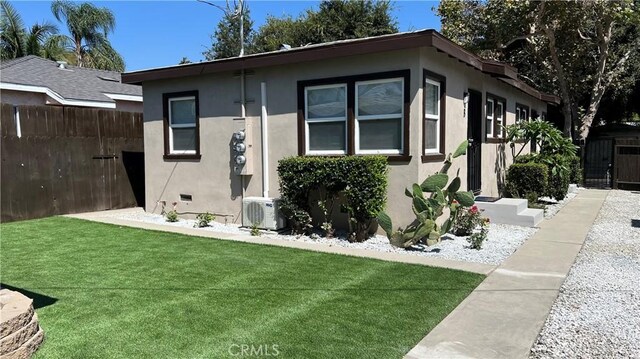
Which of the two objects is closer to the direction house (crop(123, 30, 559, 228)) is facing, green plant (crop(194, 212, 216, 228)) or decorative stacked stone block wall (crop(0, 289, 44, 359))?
the decorative stacked stone block wall

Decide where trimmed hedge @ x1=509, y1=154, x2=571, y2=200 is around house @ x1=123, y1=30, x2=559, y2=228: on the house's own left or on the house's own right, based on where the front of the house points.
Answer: on the house's own left

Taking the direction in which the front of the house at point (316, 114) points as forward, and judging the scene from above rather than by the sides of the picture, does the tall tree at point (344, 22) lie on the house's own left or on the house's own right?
on the house's own left

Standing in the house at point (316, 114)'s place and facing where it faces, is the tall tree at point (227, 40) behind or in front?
behind

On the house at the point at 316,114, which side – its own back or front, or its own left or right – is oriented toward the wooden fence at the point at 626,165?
left

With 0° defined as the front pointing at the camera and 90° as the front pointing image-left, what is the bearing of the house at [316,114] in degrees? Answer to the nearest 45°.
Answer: approximately 315°

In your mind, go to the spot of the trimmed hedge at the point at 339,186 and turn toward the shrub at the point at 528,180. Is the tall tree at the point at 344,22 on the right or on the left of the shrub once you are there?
left

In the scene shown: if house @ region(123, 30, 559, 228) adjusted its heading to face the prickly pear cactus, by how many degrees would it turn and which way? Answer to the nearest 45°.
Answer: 0° — it already faces it

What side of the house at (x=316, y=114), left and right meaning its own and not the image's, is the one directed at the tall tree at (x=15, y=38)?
back
